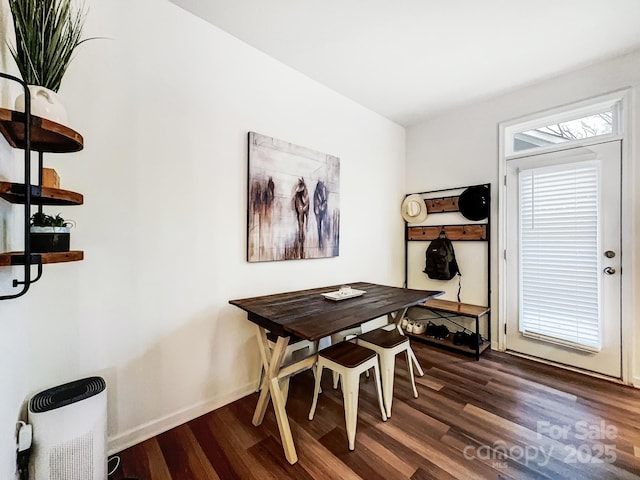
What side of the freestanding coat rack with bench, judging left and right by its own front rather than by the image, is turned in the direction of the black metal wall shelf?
front

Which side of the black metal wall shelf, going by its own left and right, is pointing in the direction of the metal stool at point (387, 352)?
front

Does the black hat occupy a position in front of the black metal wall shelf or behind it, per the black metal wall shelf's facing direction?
in front

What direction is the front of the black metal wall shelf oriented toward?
to the viewer's right

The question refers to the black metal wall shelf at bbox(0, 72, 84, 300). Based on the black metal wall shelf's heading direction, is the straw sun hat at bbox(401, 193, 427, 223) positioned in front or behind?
in front

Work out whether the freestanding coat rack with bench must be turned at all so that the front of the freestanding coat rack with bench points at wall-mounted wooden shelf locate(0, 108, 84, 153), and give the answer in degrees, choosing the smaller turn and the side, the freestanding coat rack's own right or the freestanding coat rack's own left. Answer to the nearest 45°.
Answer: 0° — it already faces it

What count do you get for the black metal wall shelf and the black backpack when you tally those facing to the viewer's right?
1
